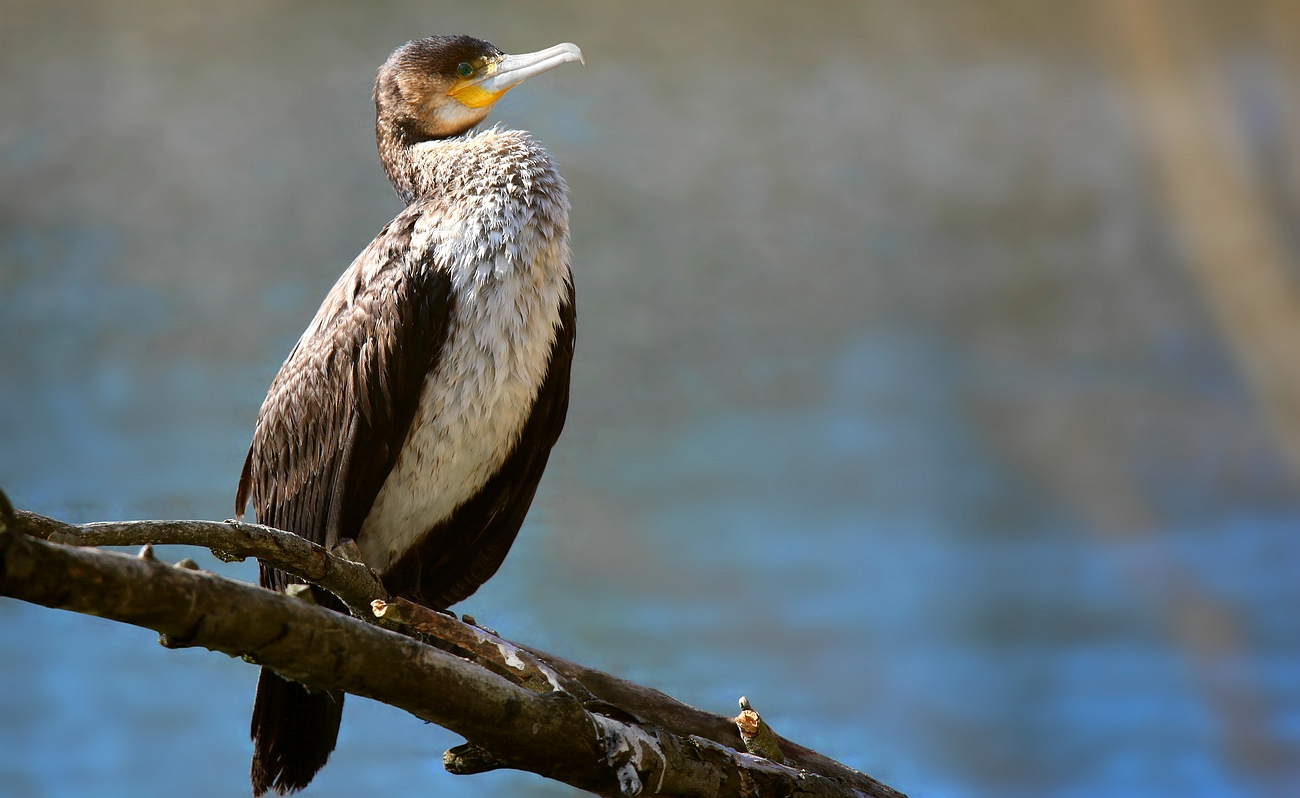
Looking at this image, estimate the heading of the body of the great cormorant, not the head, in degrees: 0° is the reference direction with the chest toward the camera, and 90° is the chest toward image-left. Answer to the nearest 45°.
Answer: approximately 315°
